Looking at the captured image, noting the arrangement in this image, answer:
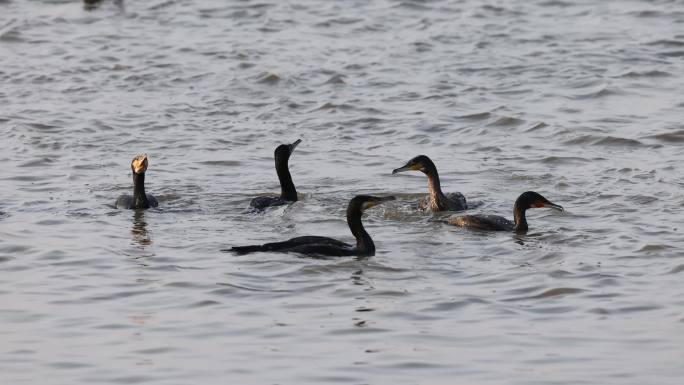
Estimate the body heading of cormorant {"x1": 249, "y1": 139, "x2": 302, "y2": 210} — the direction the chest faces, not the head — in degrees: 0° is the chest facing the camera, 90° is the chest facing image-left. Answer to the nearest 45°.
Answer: approximately 270°

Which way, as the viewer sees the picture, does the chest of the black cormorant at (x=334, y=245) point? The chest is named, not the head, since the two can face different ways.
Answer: to the viewer's right

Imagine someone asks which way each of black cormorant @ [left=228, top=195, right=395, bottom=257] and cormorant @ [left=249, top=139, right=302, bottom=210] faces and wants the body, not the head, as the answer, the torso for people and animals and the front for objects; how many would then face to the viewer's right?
2

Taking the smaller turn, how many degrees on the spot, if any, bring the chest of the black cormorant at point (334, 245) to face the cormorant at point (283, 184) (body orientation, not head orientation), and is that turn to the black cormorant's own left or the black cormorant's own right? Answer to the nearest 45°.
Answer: approximately 90° to the black cormorant's own left

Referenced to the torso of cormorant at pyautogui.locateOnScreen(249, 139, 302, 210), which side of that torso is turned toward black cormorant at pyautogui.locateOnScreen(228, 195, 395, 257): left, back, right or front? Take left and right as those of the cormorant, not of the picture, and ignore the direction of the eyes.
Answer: right
